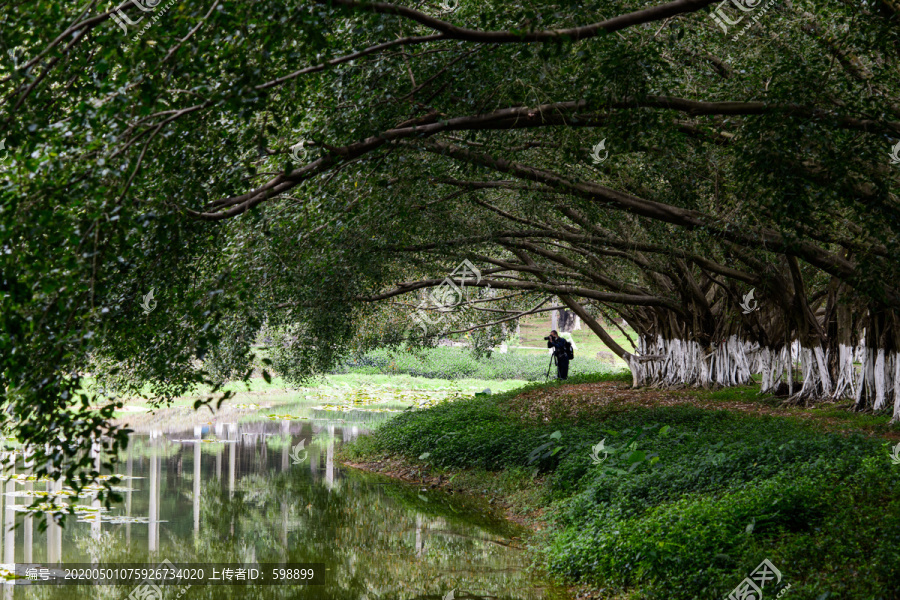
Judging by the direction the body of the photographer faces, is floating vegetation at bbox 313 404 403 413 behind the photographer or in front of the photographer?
in front

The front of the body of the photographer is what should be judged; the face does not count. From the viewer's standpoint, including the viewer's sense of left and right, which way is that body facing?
facing to the left of the viewer
